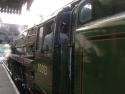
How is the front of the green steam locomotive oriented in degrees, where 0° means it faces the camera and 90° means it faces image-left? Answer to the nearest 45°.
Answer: approximately 135°
